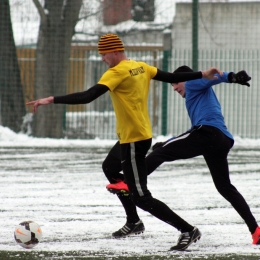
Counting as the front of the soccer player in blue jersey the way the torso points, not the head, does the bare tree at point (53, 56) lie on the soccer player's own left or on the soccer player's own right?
on the soccer player's own right

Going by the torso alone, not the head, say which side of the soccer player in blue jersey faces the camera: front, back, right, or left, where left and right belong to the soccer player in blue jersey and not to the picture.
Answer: left

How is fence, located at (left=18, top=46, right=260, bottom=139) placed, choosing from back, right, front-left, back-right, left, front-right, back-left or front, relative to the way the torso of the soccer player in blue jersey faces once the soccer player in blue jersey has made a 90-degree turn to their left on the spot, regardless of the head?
back
